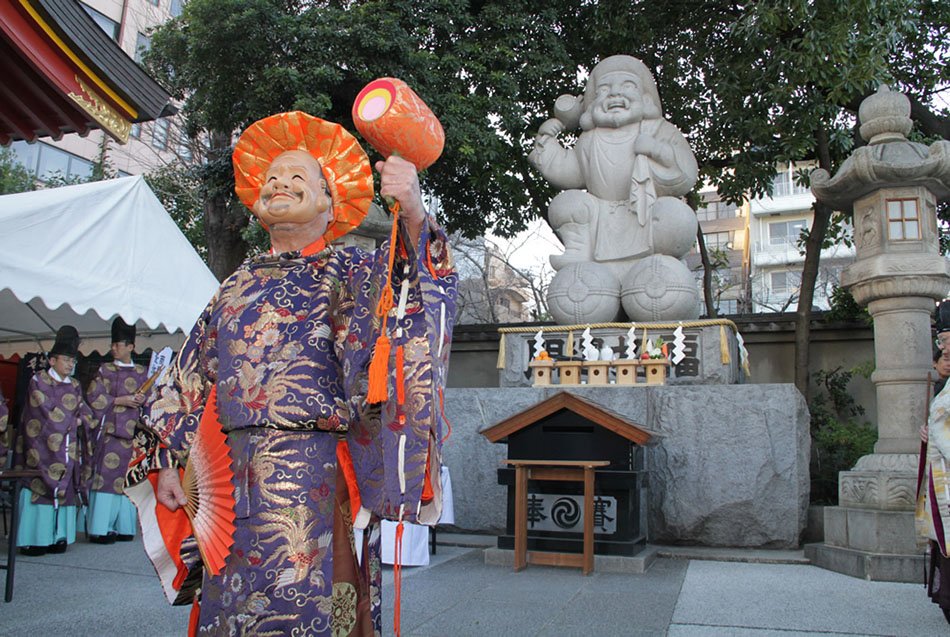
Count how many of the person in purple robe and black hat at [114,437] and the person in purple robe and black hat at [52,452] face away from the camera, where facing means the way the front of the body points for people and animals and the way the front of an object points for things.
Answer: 0

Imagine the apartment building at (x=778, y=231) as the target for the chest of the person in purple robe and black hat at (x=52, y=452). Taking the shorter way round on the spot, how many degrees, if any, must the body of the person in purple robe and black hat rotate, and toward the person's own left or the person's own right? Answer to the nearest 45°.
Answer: approximately 90° to the person's own left

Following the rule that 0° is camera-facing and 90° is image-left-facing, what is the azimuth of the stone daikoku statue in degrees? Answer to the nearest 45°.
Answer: approximately 0°

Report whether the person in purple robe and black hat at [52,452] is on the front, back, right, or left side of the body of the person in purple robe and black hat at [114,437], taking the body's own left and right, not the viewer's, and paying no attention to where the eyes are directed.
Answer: right

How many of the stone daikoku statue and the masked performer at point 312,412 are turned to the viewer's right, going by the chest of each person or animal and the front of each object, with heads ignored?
0

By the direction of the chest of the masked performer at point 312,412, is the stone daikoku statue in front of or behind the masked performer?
behind

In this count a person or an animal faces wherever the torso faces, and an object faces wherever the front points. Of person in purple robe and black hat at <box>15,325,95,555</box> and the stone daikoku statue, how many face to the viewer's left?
0

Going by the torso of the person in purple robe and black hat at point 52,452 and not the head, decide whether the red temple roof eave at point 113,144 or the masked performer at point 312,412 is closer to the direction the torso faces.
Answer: the masked performer

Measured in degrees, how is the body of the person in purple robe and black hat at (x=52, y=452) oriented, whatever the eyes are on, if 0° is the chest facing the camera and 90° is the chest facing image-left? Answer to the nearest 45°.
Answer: approximately 315°

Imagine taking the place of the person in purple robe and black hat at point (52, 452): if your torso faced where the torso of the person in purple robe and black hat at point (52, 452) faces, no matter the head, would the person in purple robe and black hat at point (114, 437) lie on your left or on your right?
on your left
